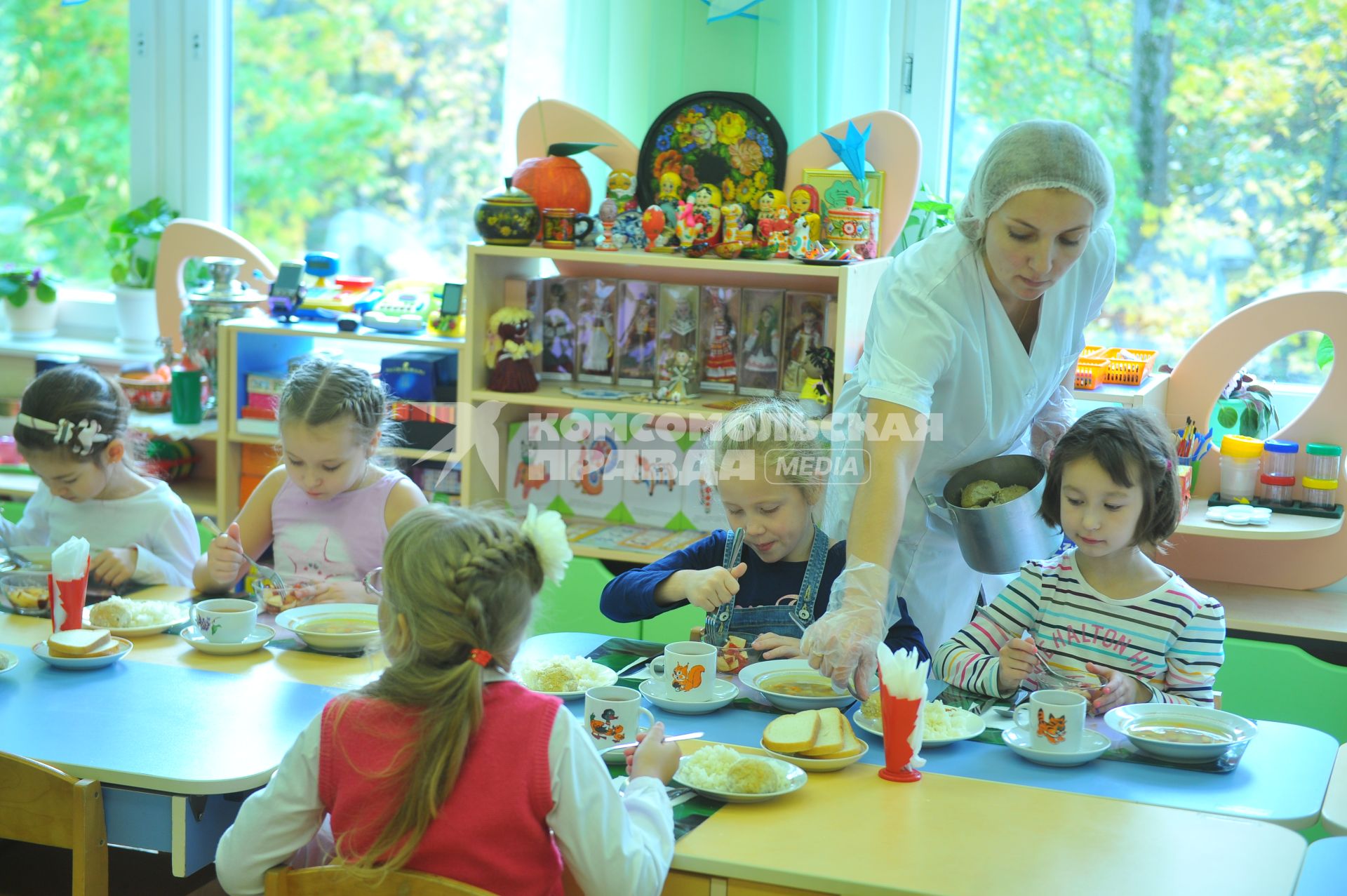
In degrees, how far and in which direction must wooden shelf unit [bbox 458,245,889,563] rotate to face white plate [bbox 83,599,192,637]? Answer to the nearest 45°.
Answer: approximately 45° to its right

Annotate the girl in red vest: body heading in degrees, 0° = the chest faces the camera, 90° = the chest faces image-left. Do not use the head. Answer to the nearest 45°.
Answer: approximately 180°

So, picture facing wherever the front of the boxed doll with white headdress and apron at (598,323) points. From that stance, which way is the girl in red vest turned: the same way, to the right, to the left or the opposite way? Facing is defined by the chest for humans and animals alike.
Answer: the opposite way

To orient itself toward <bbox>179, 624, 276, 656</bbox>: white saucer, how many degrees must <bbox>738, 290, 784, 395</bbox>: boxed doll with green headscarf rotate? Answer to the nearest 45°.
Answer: approximately 45° to its right

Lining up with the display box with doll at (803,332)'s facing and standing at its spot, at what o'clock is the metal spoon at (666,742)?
The metal spoon is roughly at 12 o'clock from the display box with doll.

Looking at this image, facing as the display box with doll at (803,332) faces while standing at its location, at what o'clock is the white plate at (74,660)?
The white plate is roughly at 1 o'clock from the display box with doll.
